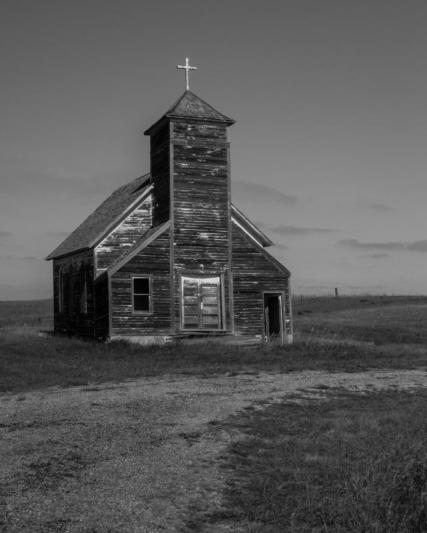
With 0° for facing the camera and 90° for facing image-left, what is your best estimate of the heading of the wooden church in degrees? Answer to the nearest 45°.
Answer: approximately 0°
